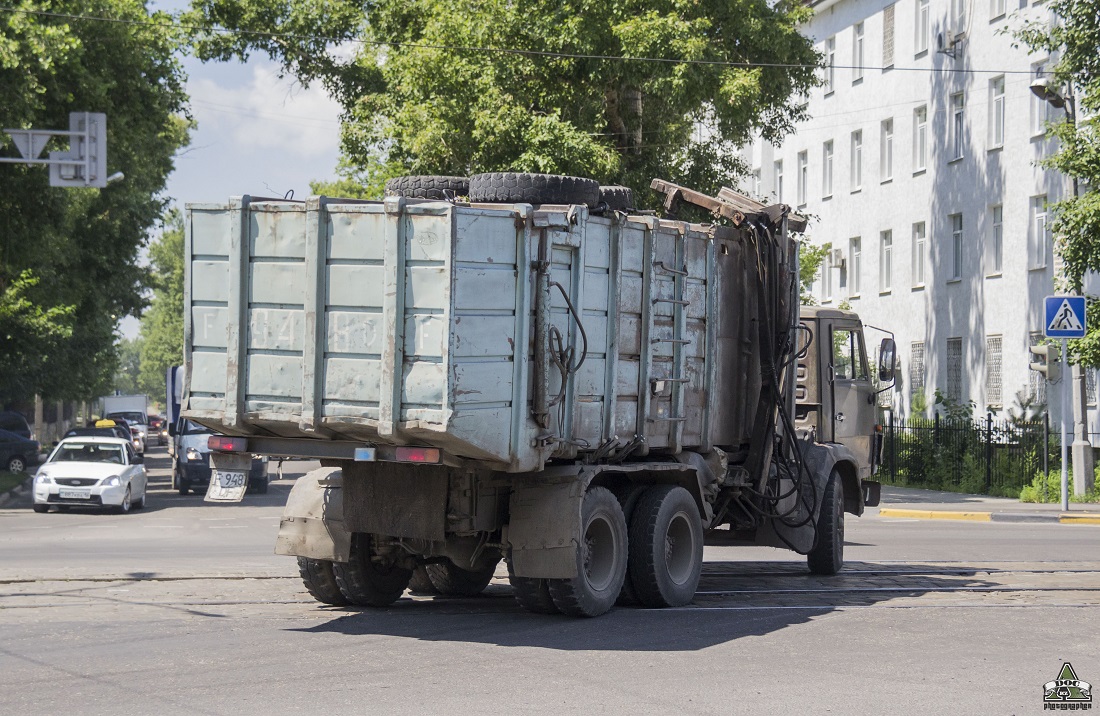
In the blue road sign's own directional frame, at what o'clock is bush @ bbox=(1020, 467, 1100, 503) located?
The bush is roughly at 6 o'clock from the blue road sign.

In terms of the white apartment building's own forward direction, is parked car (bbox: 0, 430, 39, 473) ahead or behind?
ahead

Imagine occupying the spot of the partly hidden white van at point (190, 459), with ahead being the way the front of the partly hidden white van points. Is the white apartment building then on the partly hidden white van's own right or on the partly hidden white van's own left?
on the partly hidden white van's own left

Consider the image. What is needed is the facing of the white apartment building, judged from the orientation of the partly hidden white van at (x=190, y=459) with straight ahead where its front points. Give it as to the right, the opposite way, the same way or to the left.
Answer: to the right

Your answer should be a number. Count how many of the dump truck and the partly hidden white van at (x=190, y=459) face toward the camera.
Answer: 1

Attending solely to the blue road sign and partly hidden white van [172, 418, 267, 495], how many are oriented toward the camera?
2

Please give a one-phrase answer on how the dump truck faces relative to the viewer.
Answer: facing away from the viewer and to the right of the viewer

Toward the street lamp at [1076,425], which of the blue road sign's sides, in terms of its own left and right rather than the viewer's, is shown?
back

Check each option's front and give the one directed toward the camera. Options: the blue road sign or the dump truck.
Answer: the blue road sign

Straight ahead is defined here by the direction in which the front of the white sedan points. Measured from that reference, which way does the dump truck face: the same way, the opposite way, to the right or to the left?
the opposite way

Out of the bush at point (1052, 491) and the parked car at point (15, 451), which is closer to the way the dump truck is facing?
the bush

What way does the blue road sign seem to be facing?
toward the camera

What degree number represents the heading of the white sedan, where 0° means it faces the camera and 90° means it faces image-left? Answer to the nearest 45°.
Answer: approximately 45°

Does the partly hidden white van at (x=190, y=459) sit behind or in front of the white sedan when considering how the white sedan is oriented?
behind

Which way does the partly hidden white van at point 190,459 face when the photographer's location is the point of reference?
facing the viewer

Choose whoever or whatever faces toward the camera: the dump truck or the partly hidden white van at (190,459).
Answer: the partly hidden white van

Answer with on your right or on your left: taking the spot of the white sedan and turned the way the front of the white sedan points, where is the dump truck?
on your left
